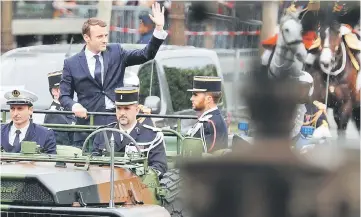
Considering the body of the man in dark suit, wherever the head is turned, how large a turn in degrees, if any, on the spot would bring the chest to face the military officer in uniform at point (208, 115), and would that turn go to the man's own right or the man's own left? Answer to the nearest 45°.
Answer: approximately 45° to the man's own left

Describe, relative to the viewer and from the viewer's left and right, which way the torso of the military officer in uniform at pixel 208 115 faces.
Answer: facing to the left of the viewer

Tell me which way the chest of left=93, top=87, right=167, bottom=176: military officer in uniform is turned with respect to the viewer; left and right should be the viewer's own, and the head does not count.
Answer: facing the viewer and to the left of the viewer

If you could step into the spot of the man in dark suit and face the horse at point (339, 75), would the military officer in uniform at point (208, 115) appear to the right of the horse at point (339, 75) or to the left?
right

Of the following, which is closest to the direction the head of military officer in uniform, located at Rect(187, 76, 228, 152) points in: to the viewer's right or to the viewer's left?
to the viewer's left

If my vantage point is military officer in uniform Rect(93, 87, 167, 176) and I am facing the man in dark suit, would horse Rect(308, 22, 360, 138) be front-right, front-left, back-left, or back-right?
front-right

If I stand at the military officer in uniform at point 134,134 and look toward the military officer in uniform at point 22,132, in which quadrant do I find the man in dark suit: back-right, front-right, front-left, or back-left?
front-right

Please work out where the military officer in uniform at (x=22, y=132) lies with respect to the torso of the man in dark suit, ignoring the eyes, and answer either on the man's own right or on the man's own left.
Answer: on the man's own right

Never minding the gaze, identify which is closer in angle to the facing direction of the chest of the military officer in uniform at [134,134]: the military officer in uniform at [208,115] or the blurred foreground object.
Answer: the blurred foreground object
